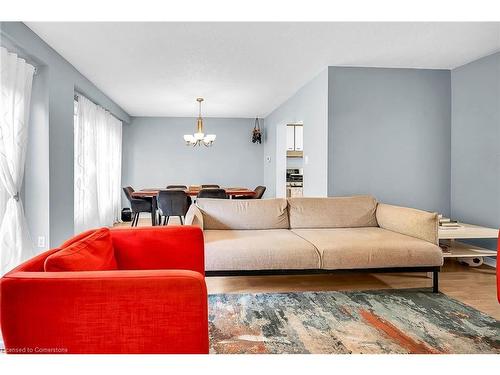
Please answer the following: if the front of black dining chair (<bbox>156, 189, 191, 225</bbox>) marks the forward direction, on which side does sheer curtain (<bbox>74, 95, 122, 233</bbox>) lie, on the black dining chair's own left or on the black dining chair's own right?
on the black dining chair's own left

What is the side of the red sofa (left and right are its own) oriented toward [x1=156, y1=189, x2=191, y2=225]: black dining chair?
left

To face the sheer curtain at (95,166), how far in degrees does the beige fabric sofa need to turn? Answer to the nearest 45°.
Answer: approximately 135° to its right

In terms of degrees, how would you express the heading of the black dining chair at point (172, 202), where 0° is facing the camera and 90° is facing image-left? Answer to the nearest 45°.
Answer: approximately 180°

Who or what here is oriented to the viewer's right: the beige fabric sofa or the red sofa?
the red sofa

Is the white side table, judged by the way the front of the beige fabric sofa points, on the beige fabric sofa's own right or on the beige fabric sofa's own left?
on the beige fabric sofa's own left

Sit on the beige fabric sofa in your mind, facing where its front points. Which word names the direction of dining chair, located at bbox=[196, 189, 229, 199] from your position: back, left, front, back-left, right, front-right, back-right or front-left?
back-right
